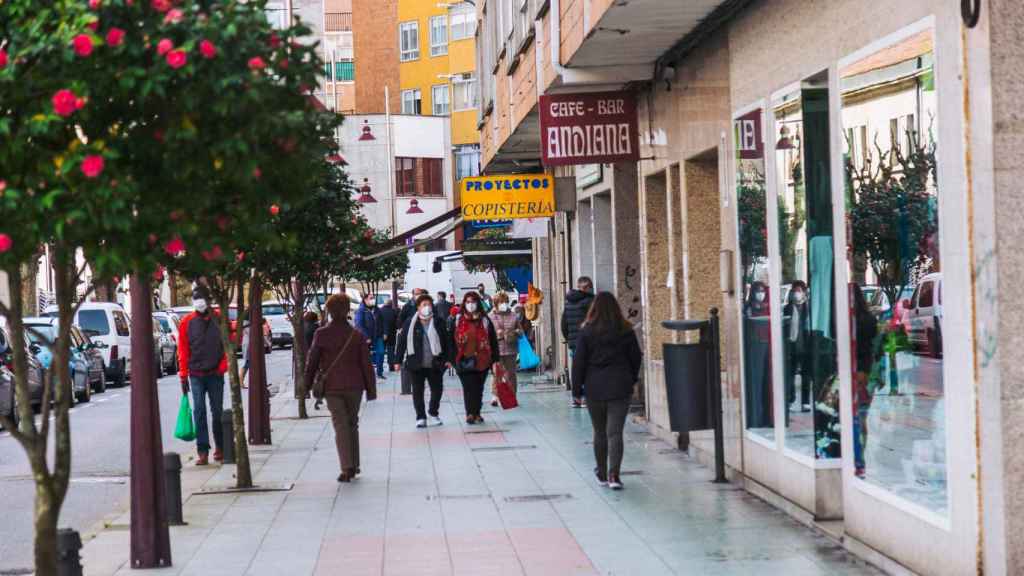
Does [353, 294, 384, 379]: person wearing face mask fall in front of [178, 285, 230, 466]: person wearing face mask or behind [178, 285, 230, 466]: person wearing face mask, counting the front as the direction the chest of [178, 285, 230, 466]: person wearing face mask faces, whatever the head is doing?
behind

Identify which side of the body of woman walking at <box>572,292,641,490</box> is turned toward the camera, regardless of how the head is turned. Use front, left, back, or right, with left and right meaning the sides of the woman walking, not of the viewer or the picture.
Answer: back

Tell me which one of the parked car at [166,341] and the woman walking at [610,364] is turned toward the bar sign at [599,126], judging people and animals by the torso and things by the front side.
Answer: the woman walking

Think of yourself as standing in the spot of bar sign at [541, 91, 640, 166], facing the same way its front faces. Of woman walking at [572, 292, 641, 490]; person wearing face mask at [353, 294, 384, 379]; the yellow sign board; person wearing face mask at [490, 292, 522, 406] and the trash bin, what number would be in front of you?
2

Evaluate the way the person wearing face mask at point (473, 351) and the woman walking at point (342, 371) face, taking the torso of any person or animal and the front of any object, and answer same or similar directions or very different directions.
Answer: very different directions

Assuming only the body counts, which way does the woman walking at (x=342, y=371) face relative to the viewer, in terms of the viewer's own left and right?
facing away from the viewer

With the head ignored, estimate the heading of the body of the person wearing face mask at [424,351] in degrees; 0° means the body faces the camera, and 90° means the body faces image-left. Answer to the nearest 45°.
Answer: approximately 0°

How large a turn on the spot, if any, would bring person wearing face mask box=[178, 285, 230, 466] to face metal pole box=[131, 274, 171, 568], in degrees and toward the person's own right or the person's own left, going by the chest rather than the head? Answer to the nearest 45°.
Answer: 0° — they already face it

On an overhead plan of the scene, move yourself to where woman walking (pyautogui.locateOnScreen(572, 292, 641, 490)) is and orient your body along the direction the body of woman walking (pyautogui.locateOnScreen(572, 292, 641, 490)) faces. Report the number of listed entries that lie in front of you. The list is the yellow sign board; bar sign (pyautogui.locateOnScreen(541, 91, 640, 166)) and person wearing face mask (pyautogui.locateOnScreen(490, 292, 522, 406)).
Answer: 3

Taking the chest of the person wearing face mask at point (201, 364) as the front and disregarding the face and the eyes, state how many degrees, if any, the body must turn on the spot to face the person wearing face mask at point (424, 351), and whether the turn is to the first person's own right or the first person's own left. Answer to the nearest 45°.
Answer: approximately 135° to the first person's own left

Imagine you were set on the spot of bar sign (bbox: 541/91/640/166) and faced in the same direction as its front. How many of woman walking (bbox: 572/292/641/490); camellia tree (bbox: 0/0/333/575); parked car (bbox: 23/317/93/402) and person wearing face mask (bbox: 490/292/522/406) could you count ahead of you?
2
